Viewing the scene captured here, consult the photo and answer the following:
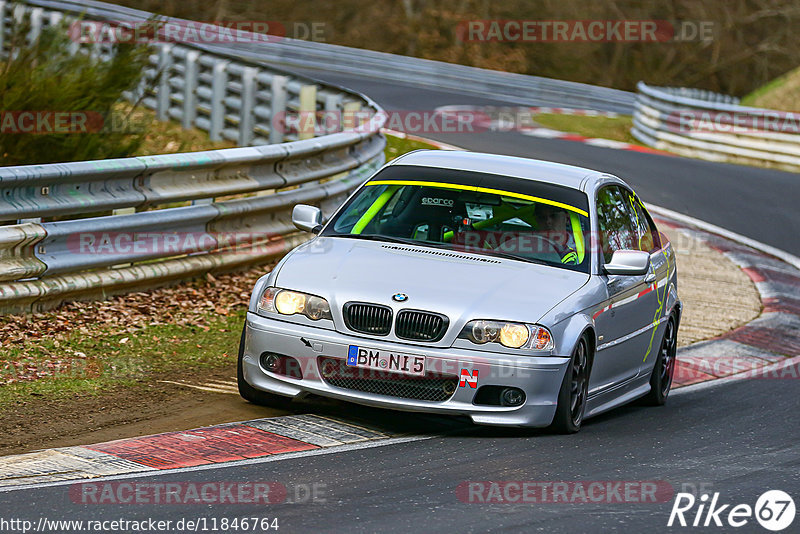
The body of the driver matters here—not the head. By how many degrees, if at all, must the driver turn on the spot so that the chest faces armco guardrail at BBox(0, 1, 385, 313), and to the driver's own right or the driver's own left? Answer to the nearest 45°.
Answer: approximately 90° to the driver's own right

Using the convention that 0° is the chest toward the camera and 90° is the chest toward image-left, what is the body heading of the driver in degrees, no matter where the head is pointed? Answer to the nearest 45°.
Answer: approximately 45°

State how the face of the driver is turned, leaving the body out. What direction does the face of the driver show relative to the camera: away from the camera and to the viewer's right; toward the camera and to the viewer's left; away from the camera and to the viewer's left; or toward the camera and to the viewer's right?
toward the camera and to the viewer's left

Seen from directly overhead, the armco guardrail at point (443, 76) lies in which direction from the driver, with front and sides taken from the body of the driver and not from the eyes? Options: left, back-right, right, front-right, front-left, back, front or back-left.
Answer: back-right

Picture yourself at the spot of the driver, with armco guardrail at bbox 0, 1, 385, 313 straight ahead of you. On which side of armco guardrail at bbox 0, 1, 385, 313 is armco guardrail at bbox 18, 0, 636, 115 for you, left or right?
right

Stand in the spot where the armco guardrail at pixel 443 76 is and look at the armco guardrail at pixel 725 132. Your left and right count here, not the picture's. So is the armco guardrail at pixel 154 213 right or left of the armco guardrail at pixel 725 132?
right
